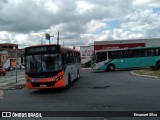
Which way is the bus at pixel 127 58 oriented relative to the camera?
to the viewer's left

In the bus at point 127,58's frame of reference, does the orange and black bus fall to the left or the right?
on its left
